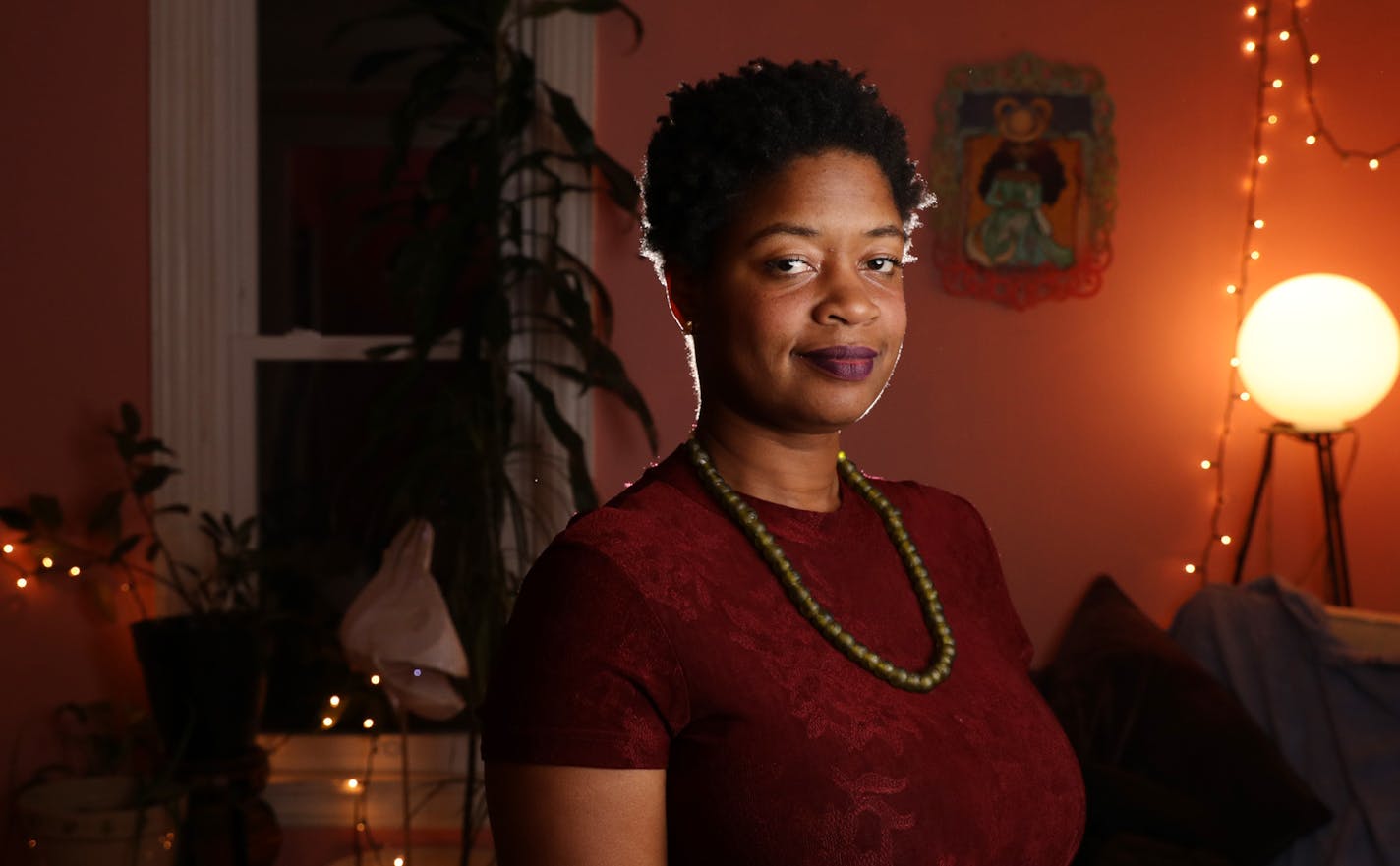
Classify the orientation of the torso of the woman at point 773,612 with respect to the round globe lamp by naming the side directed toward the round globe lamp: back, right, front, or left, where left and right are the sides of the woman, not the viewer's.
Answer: left

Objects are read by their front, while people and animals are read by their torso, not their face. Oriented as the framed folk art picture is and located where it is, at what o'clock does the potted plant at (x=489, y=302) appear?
The potted plant is roughly at 2 o'clock from the framed folk art picture.

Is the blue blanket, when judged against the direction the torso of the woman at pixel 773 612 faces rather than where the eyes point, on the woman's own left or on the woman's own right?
on the woman's own left

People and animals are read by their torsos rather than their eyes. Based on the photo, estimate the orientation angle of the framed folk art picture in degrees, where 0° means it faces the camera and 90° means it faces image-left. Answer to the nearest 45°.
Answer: approximately 0°

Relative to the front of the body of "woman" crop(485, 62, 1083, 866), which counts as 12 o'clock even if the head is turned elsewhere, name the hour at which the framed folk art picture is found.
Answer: The framed folk art picture is roughly at 8 o'clock from the woman.

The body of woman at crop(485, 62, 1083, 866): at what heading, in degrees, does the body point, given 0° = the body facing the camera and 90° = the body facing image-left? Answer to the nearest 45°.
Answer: approximately 315°

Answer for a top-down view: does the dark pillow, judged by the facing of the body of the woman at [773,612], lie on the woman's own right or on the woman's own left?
on the woman's own left

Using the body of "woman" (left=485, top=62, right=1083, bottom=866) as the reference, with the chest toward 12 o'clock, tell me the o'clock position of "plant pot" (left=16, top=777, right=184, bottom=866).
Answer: The plant pot is roughly at 6 o'clock from the woman.

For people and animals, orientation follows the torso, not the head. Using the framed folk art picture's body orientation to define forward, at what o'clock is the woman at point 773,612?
The woman is roughly at 12 o'clock from the framed folk art picture.
